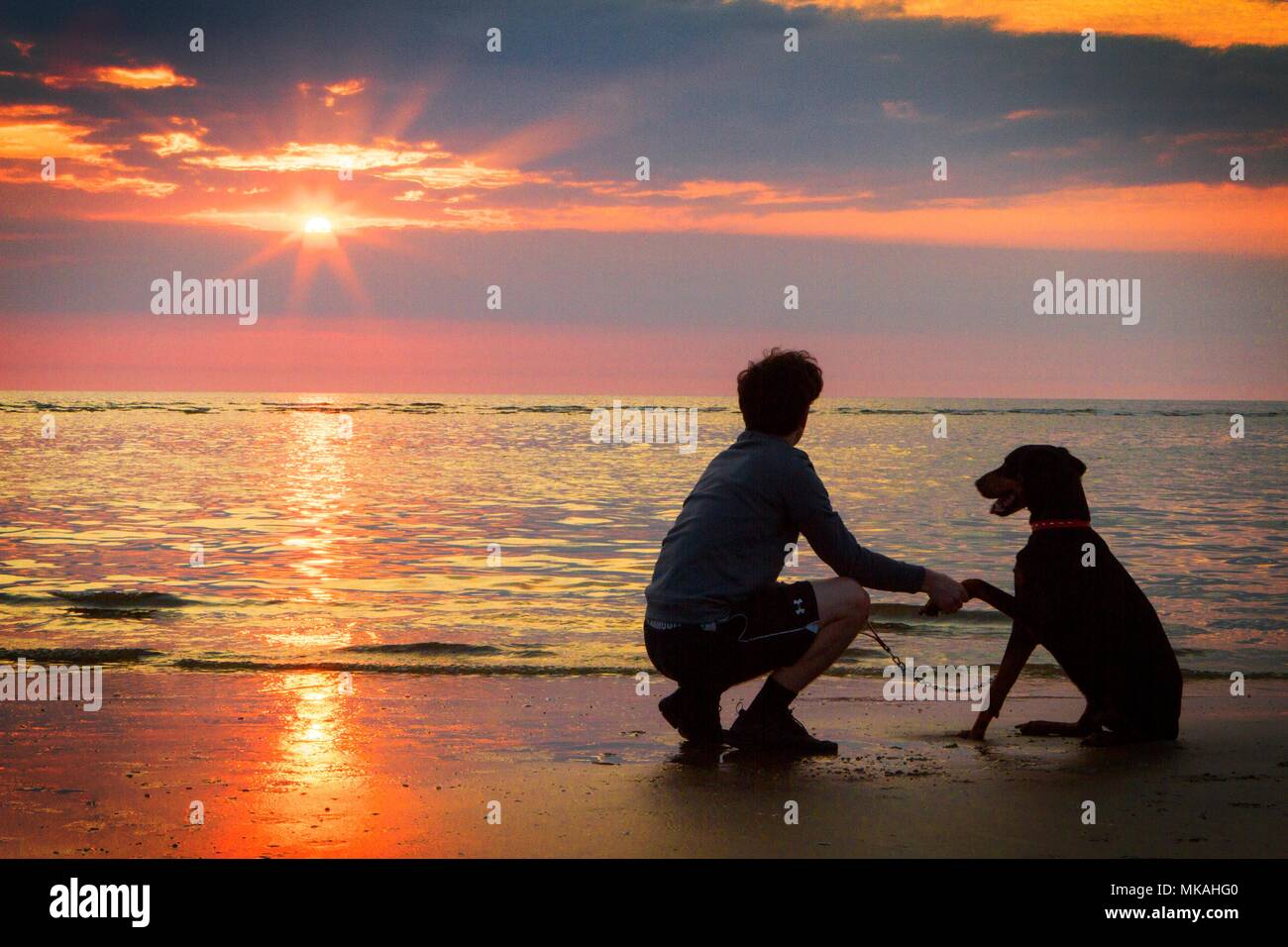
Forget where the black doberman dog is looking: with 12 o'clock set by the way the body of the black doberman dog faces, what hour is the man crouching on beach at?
The man crouching on beach is roughly at 11 o'clock from the black doberman dog.

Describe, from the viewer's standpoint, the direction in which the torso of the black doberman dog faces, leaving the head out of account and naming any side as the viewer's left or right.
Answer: facing to the left of the viewer

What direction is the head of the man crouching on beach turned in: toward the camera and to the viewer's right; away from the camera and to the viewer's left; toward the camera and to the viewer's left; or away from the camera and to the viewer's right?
away from the camera and to the viewer's right
